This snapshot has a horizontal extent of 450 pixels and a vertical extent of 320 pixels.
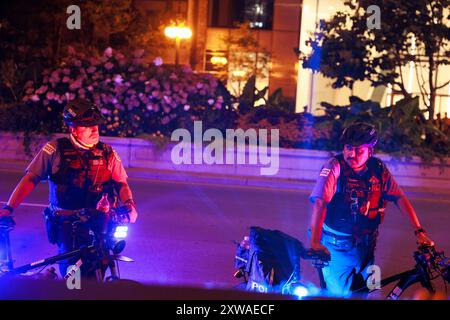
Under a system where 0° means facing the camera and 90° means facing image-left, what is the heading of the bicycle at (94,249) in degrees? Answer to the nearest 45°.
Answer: approximately 315°

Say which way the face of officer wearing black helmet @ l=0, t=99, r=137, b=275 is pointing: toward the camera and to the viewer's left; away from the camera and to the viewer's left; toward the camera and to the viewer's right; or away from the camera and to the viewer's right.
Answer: toward the camera and to the viewer's right

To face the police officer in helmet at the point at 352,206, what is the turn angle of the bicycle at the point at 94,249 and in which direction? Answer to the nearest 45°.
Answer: approximately 45° to its left

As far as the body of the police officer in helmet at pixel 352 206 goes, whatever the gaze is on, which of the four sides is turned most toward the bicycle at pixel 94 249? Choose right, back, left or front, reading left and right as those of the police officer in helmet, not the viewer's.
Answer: right

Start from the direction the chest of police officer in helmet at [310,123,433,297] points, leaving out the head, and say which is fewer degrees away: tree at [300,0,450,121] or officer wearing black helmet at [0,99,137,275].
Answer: the officer wearing black helmet

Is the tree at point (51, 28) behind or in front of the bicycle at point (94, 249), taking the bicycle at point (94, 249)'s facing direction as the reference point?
behind

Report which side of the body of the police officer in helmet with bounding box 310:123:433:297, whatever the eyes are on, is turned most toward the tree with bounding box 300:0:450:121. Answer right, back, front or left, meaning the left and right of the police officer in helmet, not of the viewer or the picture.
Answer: back

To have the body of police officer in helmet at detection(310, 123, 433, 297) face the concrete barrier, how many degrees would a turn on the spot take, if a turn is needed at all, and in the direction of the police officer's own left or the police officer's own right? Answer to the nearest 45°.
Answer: approximately 180°

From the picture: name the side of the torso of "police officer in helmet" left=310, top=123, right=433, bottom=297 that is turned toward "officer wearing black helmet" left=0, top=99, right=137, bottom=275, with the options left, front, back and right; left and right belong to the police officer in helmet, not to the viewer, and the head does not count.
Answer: right

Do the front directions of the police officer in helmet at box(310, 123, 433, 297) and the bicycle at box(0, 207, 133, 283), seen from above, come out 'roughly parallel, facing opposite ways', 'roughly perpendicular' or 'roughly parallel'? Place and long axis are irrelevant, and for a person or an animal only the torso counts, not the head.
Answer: roughly perpendicular
